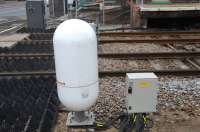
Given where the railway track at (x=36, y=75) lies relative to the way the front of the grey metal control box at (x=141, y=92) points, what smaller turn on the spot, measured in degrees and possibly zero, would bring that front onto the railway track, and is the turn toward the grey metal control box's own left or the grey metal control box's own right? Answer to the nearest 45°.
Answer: approximately 135° to the grey metal control box's own right

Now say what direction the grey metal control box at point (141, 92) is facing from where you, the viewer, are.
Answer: facing the viewer

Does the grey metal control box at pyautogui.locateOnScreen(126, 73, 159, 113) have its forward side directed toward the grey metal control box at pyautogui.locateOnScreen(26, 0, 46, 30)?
no

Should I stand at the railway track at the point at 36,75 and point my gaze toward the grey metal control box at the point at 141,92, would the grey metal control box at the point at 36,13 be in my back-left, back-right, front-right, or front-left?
back-left

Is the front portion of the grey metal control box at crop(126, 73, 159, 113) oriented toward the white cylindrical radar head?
no

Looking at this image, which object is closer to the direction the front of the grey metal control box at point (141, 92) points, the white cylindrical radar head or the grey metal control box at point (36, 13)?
the white cylindrical radar head
